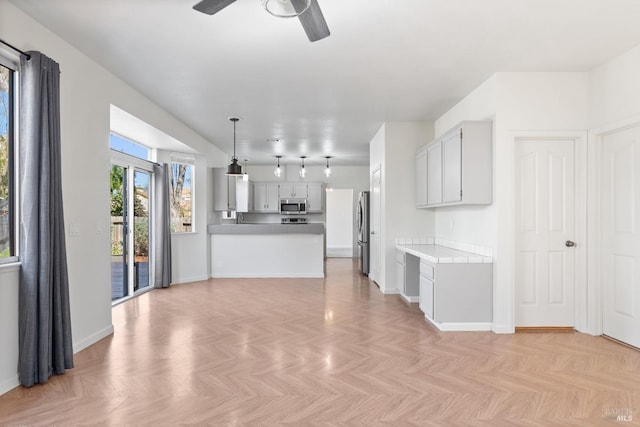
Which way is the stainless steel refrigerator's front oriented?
to the viewer's left

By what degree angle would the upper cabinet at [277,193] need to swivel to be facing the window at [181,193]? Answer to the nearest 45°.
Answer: approximately 45° to its right

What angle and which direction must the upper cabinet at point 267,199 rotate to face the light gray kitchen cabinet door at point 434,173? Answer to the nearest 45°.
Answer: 0° — it already faces it

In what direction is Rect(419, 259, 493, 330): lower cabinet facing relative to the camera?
to the viewer's left

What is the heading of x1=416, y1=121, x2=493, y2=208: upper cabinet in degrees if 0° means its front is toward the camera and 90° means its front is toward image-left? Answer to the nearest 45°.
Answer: approximately 90°

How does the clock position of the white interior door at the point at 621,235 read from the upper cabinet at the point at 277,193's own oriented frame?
The white interior door is roughly at 11 o'clock from the upper cabinet.

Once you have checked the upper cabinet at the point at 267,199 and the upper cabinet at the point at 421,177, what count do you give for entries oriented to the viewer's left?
1

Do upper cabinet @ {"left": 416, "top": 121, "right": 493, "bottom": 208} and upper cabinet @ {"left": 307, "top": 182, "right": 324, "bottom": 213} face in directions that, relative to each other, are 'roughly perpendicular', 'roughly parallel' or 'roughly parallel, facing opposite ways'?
roughly perpendicular
